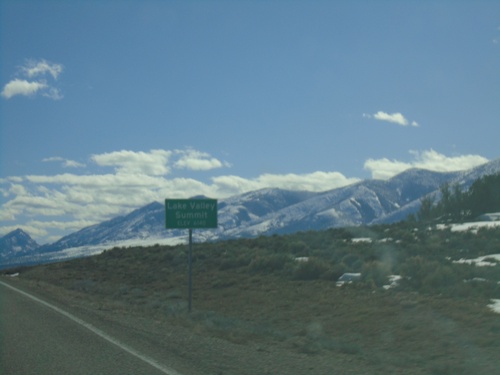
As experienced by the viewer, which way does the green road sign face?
facing the viewer
